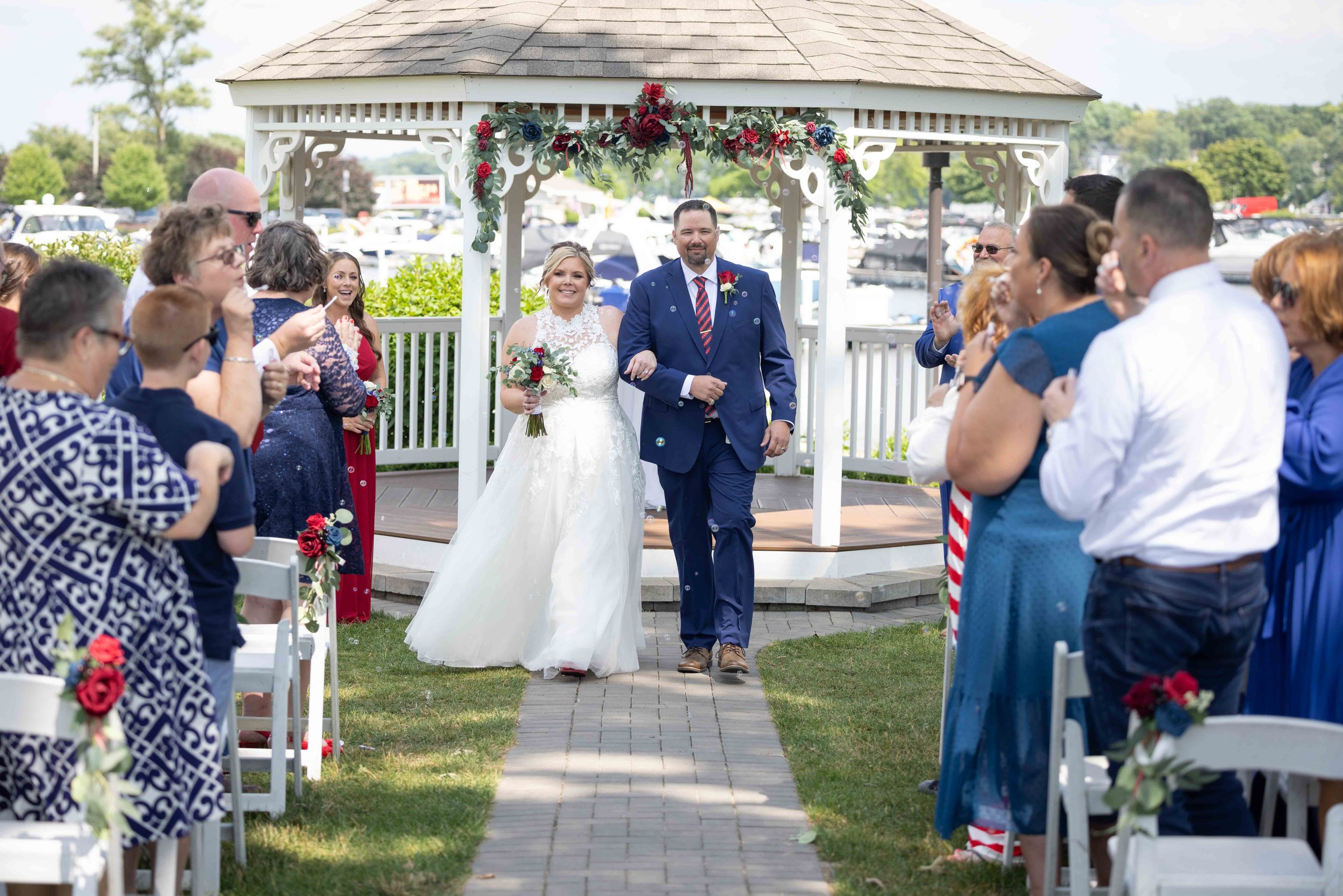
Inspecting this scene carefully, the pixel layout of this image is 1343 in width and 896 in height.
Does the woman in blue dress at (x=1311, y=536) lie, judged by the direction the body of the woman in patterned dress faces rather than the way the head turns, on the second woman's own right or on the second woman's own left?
on the second woman's own right

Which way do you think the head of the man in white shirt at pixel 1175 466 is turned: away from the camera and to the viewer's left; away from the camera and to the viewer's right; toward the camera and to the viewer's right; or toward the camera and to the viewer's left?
away from the camera and to the viewer's left

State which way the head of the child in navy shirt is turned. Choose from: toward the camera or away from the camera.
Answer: away from the camera

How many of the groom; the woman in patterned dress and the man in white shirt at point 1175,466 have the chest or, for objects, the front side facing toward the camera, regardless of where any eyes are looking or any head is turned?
1

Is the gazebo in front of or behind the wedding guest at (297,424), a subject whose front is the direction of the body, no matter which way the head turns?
in front

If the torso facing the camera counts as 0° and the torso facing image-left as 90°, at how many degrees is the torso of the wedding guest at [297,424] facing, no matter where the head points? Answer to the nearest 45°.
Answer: approximately 225°

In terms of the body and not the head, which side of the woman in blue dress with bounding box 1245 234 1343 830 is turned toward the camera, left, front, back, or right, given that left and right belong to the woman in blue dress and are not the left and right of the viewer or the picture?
left

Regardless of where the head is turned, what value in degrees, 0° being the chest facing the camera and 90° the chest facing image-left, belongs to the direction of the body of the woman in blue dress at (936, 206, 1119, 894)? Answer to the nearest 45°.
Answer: approximately 135°

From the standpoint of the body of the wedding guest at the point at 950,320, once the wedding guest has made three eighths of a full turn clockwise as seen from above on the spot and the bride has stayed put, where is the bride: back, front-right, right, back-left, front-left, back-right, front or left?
left

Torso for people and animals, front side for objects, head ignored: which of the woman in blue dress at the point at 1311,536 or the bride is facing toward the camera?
the bride

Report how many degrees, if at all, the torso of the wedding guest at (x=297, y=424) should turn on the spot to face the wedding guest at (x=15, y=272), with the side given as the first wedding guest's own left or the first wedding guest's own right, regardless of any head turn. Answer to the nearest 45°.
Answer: approximately 90° to the first wedding guest's own left

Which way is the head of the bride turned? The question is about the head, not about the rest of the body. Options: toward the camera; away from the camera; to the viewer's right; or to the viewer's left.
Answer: toward the camera

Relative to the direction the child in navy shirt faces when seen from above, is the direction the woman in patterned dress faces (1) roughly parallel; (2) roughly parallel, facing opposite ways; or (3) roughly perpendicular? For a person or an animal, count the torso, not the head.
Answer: roughly parallel

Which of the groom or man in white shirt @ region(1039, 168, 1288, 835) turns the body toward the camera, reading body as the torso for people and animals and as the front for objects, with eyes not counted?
the groom

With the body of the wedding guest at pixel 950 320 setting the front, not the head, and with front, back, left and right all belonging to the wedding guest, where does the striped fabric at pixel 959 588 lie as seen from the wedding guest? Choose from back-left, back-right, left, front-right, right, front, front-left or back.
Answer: front-left

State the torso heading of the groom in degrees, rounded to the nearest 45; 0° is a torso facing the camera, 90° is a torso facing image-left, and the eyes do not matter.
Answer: approximately 0°

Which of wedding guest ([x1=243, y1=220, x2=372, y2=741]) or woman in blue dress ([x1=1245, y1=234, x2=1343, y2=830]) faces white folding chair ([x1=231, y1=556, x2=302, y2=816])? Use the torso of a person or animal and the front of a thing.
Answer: the woman in blue dress
